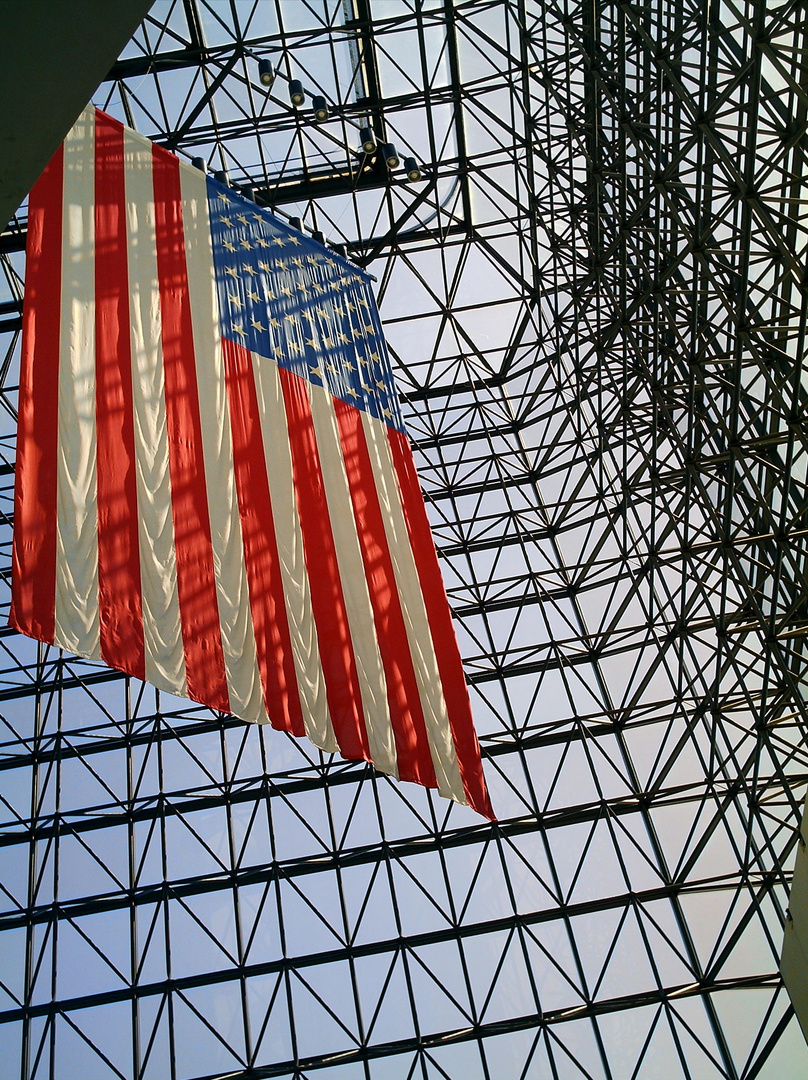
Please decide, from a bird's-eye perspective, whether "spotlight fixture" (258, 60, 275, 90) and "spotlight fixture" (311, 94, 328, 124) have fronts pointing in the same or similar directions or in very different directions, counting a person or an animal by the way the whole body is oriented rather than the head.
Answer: same or similar directions

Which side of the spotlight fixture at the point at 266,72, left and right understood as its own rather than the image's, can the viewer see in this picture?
front

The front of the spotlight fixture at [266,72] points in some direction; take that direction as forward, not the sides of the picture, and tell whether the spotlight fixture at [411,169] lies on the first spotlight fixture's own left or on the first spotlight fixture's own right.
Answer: on the first spotlight fixture's own left

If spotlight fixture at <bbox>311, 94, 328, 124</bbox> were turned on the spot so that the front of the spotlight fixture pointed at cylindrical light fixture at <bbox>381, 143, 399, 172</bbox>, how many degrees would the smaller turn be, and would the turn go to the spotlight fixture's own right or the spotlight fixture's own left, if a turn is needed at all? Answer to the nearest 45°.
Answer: approximately 135° to the spotlight fixture's own left

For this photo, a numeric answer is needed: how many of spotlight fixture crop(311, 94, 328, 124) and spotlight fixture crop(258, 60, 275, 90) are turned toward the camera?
2

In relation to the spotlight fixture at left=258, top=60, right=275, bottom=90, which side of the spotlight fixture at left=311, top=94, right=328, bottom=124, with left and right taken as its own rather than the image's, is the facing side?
right

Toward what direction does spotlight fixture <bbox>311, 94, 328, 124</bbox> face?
toward the camera
